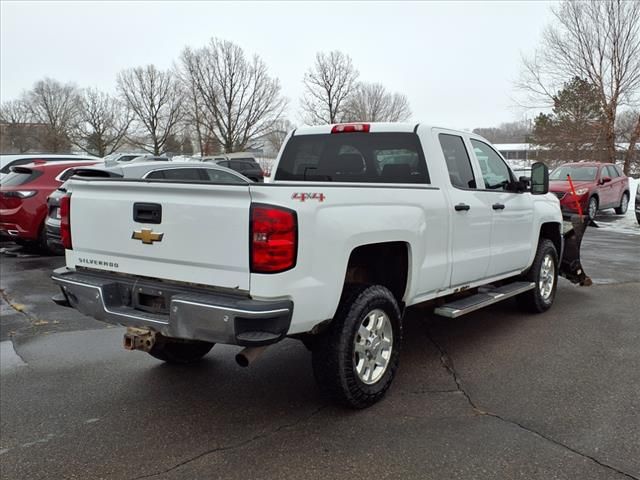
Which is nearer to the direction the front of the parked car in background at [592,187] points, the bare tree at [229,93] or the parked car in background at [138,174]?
the parked car in background

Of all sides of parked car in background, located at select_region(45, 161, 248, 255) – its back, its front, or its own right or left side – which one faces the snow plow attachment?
right

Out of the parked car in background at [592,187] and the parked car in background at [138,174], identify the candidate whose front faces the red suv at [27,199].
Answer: the parked car in background at [592,187]

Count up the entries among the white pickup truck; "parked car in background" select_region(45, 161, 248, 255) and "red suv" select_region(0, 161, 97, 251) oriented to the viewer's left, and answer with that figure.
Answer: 0

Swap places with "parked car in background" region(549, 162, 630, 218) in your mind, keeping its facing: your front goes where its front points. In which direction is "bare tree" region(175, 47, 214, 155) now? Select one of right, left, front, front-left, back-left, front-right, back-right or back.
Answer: right

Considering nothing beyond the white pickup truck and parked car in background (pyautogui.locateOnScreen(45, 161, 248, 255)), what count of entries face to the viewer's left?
0

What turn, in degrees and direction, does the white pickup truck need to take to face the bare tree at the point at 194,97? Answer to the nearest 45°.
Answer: approximately 45° to its left

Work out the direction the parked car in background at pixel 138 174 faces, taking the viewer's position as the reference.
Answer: facing away from the viewer and to the right of the viewer

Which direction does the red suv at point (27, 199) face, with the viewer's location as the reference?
facing away from the viewer and to the right of the viewer

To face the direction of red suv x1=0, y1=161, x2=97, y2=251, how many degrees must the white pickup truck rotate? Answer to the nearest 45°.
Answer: approximately 90° to its left

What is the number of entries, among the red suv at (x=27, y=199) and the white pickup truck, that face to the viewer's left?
0

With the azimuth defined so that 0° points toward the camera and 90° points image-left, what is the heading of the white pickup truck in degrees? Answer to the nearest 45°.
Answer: approximately 225°

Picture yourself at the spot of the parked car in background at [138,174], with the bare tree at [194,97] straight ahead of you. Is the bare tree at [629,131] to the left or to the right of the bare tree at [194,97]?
right

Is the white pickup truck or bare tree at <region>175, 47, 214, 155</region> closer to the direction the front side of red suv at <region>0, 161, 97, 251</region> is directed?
the bare tree

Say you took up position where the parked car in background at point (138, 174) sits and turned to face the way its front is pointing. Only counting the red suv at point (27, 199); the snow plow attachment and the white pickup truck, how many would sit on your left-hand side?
1

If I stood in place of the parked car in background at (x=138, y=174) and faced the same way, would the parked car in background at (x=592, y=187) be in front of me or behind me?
in front

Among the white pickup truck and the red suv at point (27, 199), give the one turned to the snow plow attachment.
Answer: the white pickup truck
